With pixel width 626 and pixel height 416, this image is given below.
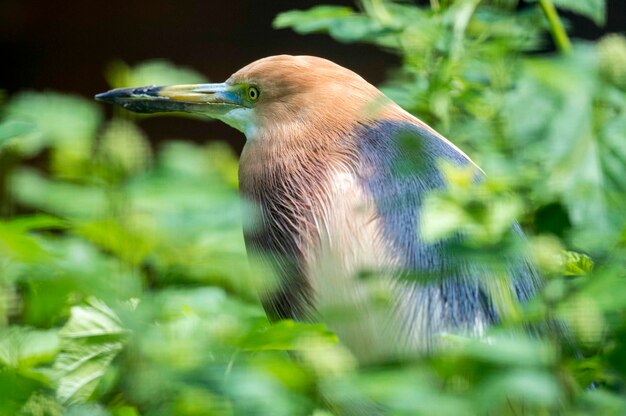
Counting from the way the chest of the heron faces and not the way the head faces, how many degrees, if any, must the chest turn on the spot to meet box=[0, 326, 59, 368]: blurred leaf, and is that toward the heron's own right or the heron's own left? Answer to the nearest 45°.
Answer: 0° — it already faces it

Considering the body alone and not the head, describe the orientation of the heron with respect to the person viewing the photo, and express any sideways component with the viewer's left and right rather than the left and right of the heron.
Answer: facing to the left of the viewer

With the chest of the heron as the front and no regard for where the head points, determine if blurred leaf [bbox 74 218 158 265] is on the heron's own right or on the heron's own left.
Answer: on the heron's own left

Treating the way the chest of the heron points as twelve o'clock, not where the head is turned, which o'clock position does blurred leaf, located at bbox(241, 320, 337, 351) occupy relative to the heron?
The blurred leaf is roughly at 9 o'clock from the heron.
